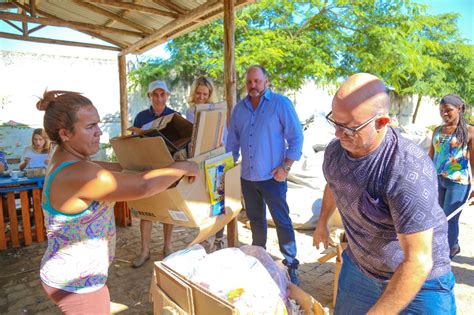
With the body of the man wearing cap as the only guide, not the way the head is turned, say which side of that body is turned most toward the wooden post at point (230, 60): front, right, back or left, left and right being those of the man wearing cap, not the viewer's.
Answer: left

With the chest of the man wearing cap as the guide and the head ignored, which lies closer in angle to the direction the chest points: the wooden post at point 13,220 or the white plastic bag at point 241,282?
the white plastic bag

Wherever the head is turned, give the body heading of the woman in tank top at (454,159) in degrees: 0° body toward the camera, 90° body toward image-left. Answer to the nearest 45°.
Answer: approximately 45°

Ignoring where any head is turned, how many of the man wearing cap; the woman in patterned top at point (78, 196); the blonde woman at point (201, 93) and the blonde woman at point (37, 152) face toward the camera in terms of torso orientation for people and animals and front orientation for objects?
3

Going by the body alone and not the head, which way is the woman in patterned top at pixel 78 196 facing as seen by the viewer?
to the viewer's right

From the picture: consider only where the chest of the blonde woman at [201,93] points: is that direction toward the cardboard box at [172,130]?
yes

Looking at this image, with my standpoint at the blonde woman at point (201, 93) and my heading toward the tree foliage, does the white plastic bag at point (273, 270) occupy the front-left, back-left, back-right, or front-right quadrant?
back-right

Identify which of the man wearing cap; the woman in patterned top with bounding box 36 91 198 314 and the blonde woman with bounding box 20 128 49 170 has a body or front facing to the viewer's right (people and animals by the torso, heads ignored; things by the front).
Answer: the woman in patterned top

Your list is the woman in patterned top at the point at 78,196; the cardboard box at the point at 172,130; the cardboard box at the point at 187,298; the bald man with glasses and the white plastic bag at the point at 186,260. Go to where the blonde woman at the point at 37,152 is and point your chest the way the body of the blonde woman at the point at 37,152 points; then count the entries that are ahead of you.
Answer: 5
